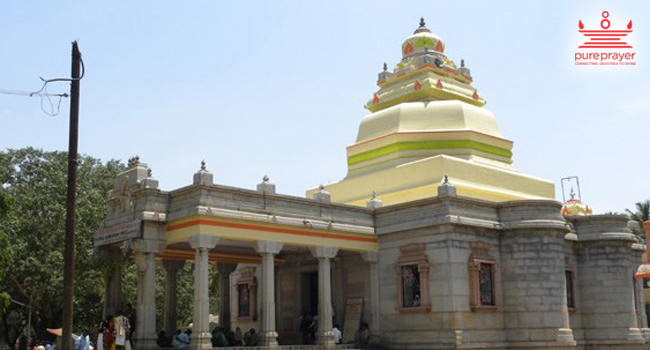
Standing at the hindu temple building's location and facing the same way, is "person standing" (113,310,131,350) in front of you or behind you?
in front

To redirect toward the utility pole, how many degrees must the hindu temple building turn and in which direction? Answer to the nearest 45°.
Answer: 0° — it already faces it

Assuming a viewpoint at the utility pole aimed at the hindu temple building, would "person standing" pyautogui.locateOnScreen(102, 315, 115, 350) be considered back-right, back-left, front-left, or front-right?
front-left

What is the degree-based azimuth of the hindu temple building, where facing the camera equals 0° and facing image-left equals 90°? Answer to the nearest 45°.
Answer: approximately 45°

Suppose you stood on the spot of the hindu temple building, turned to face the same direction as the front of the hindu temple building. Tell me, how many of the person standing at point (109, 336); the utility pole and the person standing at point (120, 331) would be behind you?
0

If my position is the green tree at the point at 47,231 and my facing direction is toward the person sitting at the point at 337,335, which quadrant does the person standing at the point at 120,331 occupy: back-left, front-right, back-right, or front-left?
front-right

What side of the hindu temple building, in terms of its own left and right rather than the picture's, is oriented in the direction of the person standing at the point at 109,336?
front
